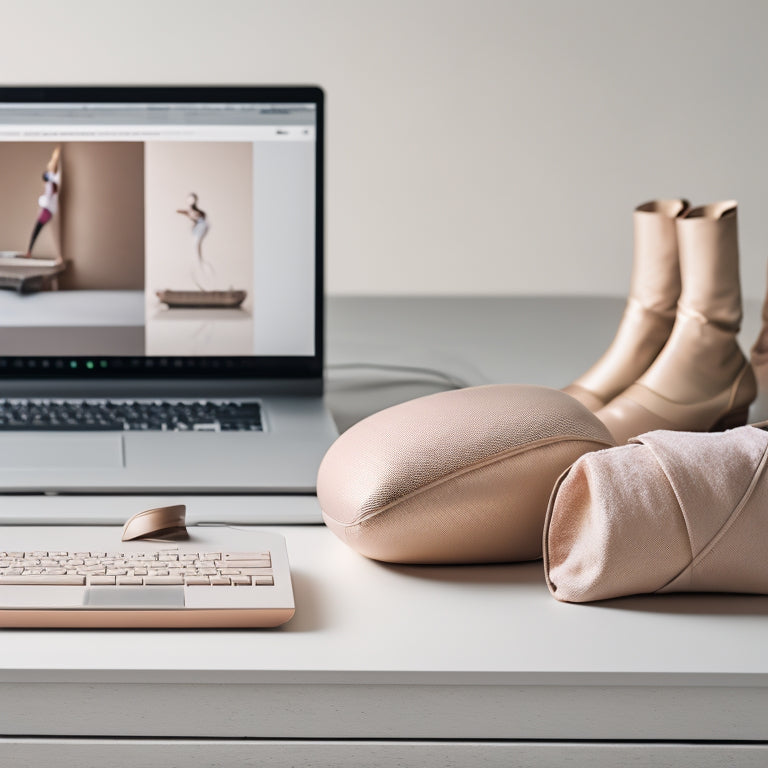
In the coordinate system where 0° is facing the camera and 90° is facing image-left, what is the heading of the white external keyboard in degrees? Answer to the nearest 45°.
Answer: approximately 0°

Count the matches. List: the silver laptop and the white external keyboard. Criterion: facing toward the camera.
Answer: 2
